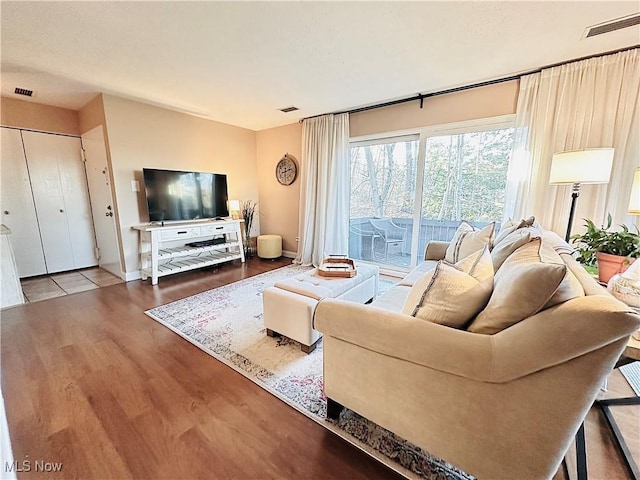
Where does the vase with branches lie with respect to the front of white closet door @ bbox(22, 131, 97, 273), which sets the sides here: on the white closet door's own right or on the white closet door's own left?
on the white closet door's own left

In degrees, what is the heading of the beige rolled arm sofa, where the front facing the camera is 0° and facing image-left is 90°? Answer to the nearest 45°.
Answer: approximately 135°

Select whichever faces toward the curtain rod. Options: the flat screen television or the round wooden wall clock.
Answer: the flat screen television

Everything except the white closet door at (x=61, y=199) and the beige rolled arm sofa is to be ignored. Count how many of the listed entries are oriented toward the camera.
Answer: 1

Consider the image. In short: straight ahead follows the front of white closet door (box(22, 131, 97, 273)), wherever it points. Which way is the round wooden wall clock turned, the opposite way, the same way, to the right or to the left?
to the right

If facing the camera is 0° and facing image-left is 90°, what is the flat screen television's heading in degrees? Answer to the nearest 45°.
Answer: approximately 315°

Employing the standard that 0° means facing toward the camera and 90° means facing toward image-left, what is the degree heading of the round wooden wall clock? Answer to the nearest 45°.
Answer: approximately 45°

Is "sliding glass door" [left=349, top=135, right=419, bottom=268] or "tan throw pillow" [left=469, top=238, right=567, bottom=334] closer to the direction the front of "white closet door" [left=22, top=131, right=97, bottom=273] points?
the tan throw pillow

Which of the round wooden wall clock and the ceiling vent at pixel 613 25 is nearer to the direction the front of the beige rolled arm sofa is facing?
the round wooden wall clock
